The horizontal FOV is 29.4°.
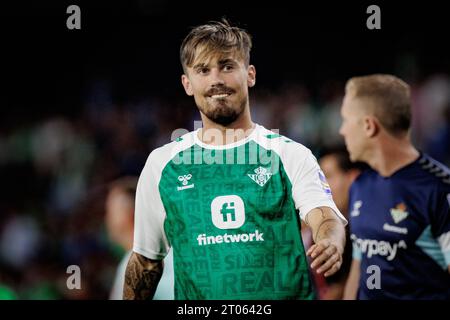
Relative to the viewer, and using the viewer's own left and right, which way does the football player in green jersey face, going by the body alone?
facing the viewer

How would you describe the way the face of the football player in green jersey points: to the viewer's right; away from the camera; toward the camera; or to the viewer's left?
toward the camera
